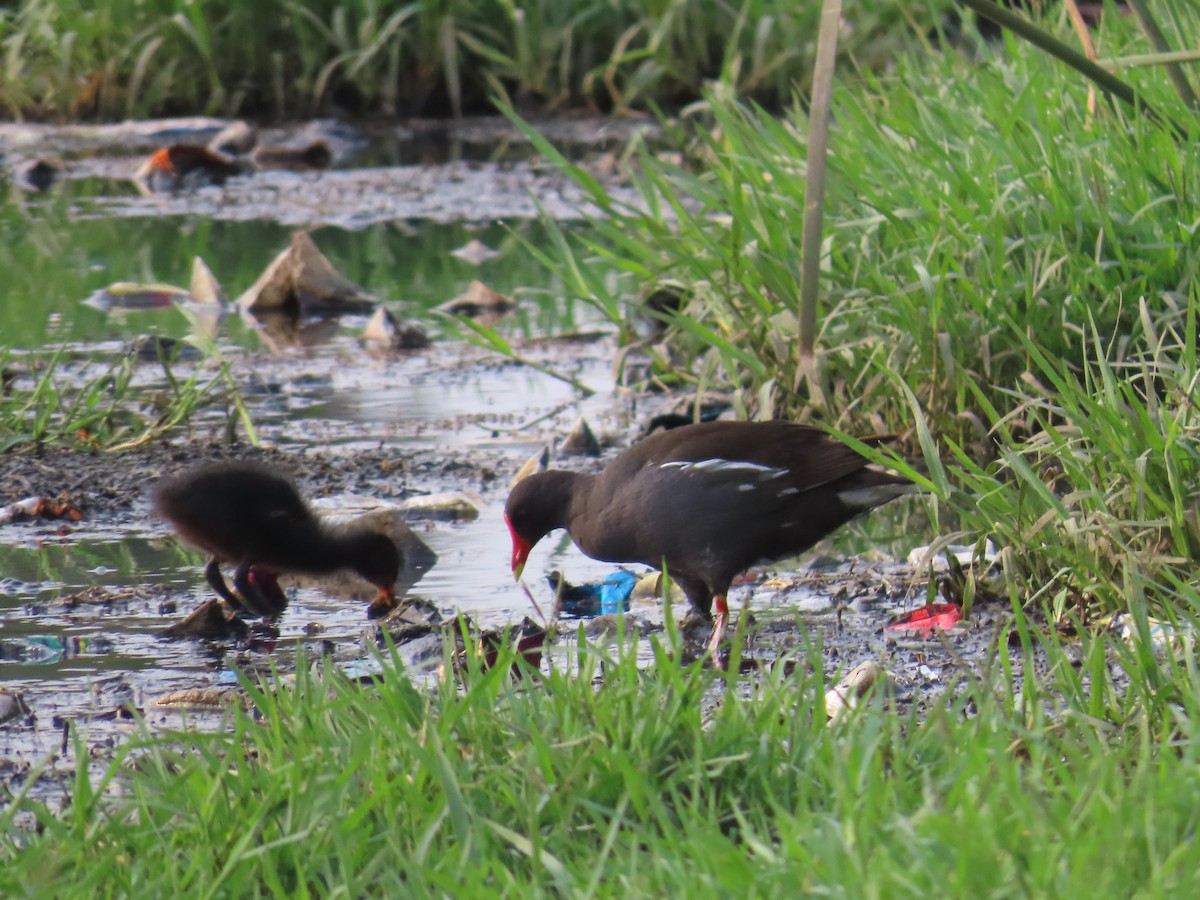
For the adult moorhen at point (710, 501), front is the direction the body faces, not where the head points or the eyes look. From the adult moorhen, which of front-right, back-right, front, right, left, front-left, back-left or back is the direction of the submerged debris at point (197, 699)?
front-left

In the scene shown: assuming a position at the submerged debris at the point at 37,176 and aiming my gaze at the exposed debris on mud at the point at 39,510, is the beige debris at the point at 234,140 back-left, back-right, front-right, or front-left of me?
back-left

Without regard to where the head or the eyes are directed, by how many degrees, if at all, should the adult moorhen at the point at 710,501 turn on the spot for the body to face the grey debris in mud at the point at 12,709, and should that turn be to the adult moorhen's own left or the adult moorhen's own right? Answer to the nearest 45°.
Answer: approximately 45° to the adult moorhen's own left

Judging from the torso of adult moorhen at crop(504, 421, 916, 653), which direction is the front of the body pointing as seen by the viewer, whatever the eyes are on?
to the viewer's left

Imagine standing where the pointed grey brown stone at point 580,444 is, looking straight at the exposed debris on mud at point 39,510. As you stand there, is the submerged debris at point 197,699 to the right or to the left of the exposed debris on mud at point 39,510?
left

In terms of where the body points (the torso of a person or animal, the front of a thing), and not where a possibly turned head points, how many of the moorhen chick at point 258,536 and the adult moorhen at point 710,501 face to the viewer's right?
1

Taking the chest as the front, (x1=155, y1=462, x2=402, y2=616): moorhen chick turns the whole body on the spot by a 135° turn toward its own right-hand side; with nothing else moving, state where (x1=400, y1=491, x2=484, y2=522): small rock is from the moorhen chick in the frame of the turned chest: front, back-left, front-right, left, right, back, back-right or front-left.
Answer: back

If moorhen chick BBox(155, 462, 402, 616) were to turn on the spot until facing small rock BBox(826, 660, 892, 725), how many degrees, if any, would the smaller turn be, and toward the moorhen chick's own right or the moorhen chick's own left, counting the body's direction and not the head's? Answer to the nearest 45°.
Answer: approximately 45° to the moorhen chick's own right

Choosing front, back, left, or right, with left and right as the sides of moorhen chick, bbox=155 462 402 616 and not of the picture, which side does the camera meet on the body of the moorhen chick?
right

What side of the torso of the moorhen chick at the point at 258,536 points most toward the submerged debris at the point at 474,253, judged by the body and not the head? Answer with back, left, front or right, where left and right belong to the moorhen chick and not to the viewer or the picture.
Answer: left

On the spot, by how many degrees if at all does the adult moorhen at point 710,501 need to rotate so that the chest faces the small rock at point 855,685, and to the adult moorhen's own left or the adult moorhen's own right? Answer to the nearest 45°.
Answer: approximately 90° to the adult moorhen's own left

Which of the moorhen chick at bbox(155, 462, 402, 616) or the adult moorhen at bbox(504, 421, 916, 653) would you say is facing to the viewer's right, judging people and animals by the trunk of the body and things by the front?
the moorhen chick at bbox(155, 462, 402, 616)

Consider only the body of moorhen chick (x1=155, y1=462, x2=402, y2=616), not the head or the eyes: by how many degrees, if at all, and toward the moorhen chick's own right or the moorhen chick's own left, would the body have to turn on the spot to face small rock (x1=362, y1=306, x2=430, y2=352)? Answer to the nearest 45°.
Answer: approximately 90° to the moorhen chick's own left

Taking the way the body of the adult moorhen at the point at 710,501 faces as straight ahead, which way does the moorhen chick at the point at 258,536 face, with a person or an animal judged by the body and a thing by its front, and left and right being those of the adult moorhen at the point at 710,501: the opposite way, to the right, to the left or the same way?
the opposite way
